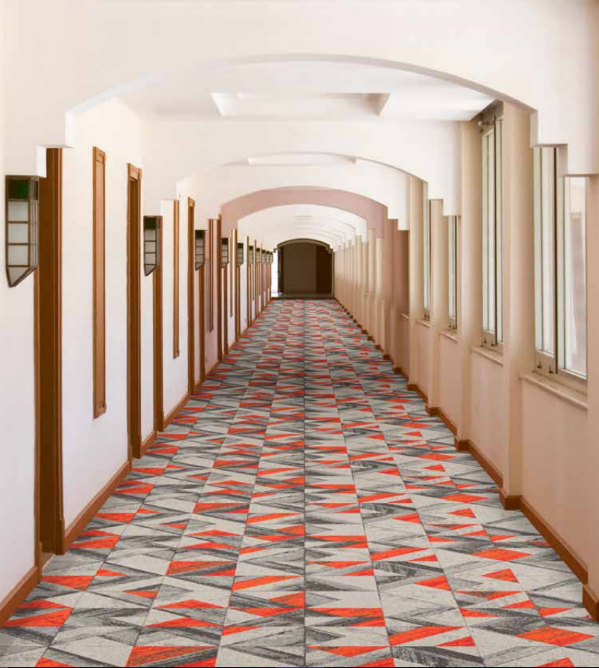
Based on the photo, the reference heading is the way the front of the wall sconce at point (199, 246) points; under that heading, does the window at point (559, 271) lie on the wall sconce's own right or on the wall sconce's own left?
on the wall sconce's own right

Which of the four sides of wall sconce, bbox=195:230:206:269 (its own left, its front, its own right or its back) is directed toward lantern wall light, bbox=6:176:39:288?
right

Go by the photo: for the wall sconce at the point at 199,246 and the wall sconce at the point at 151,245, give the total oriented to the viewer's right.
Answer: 2

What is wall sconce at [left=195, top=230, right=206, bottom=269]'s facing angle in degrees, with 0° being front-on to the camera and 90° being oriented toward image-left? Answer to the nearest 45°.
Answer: approximately 270°

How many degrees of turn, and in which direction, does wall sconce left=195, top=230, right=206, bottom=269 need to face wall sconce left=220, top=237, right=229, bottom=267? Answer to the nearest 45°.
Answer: approximately 90° to its left

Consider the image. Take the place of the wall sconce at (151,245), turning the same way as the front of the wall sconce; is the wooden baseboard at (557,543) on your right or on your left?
on your right

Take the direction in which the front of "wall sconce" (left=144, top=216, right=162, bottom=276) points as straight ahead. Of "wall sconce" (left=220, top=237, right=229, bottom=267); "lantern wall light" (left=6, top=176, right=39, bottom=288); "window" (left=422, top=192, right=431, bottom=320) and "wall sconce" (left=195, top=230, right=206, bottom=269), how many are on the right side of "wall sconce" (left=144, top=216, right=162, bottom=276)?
1

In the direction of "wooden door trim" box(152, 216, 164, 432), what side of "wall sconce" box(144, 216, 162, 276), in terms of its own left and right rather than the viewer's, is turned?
left

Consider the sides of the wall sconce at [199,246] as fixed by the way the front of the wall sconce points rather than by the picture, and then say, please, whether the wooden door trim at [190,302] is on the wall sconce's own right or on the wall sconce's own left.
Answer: on the wall sconce's own right

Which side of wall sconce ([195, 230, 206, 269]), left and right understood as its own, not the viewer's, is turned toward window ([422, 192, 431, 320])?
front

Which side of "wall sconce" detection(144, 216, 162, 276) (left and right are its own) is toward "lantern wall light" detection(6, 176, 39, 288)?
right

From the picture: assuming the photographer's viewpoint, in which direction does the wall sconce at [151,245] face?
facing to the right of the viewer

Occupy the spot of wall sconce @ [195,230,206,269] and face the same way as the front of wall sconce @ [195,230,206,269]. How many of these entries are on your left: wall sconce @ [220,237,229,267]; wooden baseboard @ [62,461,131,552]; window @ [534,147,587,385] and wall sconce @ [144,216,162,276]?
1
